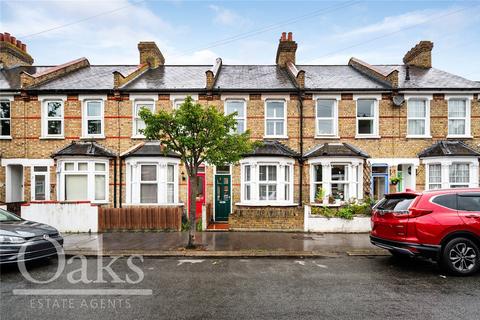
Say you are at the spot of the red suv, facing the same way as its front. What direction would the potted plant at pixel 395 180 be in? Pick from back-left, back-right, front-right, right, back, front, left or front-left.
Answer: front-left

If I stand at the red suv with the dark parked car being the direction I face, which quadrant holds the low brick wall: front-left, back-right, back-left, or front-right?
front-right

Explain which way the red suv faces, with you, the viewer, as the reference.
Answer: facing away from the viewer and to the right of the viewer
